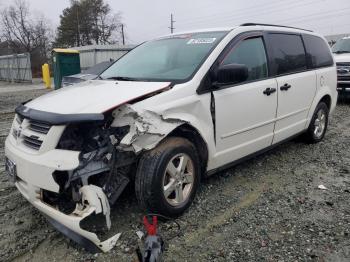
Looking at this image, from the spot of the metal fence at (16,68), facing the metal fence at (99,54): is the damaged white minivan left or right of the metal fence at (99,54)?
right

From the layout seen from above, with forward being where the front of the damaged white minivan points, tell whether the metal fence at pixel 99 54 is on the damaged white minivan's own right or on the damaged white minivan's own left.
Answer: on the damaged white minivan's own right

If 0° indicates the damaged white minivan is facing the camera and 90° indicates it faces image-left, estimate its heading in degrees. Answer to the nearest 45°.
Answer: approximately 45°

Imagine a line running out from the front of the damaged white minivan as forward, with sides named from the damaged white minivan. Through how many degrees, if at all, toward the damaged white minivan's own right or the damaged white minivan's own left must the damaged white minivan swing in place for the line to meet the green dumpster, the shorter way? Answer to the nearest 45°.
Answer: approximately 135° to the damaged white minivan's own right
